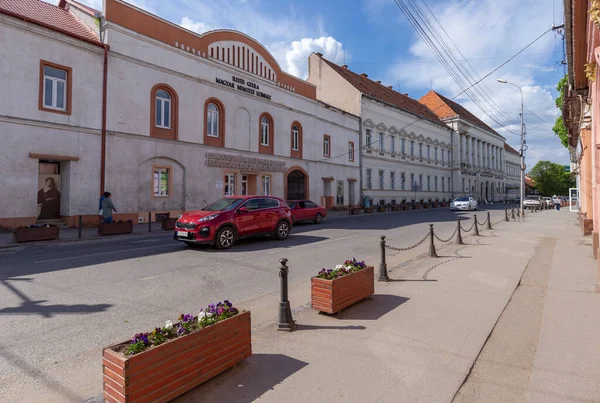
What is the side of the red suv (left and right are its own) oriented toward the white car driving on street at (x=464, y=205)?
back

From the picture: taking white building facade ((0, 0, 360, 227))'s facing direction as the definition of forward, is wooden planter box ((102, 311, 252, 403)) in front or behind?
in front

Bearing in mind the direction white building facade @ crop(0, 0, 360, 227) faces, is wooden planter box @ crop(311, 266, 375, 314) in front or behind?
in front

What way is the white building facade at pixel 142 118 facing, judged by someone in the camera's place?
facing the viewer and to the right of the viewer

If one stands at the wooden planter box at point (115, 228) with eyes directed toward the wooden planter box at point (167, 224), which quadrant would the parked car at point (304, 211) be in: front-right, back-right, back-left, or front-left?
front-right

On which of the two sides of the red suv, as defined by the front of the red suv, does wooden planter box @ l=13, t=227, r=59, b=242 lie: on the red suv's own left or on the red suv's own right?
on the red suv's own right

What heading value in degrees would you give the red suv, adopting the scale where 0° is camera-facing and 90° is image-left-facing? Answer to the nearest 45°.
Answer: approximately 45°

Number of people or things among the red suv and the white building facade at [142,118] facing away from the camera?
0

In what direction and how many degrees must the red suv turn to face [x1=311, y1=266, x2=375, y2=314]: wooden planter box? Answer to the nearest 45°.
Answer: approximately 45° to its left

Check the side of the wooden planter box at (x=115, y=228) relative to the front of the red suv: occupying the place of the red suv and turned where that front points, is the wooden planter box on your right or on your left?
on your right

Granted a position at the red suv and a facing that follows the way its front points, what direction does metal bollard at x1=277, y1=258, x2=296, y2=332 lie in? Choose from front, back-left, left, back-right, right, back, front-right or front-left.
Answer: front-left

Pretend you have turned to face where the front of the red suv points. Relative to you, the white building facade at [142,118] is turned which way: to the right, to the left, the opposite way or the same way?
to the left

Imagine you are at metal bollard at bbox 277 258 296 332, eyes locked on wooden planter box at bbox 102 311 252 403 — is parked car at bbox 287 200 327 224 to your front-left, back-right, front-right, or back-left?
back-right

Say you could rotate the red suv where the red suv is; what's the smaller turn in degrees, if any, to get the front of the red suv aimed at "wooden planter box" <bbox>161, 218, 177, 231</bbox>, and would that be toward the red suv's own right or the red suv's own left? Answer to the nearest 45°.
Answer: approximately 90° to the red suv's own right

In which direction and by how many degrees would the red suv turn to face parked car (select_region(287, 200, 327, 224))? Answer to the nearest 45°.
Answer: approximately 180°
